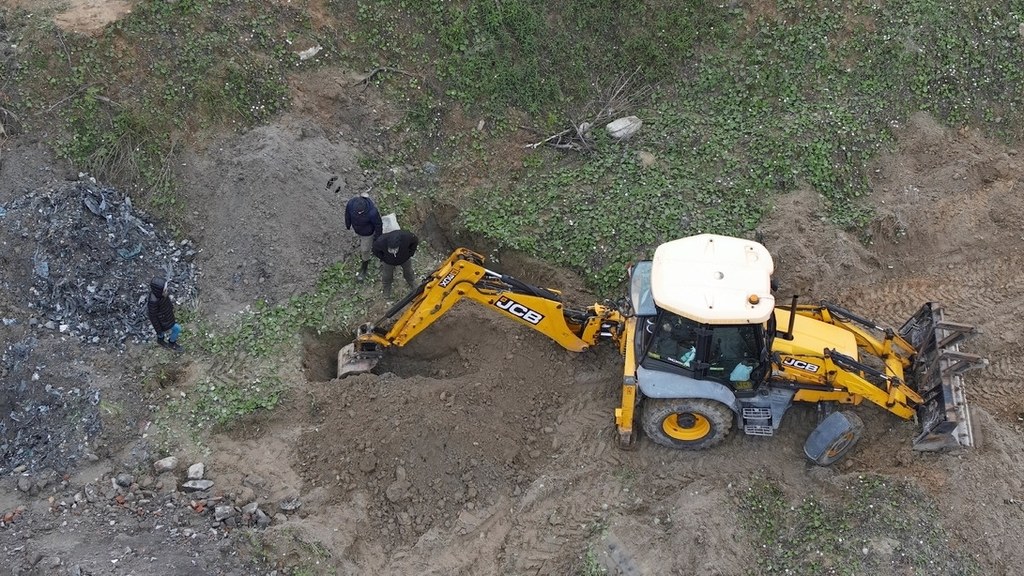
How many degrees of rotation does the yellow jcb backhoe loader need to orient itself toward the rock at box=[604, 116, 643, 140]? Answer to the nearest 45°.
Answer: approximately 90° to its left

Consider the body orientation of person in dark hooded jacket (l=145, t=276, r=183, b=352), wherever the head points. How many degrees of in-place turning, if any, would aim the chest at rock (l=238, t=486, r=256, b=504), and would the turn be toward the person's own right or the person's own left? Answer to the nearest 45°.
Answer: approximately 90° to the person's own right

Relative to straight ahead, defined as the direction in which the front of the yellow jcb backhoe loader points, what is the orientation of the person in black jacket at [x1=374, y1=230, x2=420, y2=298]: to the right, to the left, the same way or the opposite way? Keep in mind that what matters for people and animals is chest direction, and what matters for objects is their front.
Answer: to the right

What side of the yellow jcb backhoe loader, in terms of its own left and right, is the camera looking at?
right

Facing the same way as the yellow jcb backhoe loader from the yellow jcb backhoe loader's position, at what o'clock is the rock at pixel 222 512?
The rock is roughly at 5 o'clock from the yellow jcb backhoe loader.

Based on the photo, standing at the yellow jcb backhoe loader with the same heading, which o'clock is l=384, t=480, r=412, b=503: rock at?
The rock is roughly at 5 o'clock from the yellow jcb backhoe loader.

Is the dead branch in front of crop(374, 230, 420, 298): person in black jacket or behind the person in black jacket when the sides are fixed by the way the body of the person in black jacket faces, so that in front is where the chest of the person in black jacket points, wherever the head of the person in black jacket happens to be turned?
behind

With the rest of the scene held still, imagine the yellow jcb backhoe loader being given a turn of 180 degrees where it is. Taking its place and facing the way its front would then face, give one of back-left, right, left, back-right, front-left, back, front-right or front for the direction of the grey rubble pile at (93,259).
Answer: front

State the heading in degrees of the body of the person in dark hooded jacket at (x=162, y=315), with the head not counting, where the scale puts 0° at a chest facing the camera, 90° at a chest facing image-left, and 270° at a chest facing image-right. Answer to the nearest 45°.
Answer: approximately 270°

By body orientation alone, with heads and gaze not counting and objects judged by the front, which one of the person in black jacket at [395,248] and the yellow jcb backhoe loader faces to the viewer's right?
the yellow jcb backhoe loader

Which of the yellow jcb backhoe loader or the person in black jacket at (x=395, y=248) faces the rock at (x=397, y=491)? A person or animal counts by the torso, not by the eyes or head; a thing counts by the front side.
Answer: the person in black jacket
